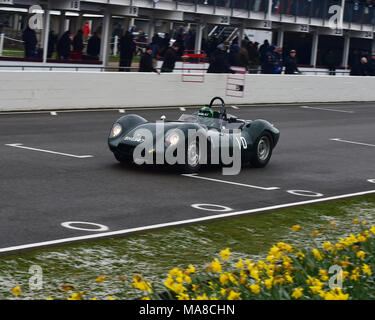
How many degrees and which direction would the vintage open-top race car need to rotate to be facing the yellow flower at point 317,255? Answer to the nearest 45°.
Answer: approximately 45° to its left

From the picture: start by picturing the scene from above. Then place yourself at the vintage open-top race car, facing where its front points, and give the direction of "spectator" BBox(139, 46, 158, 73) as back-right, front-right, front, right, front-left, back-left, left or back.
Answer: back-right

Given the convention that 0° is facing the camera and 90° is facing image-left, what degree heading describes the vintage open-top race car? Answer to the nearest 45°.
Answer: approximately 45°

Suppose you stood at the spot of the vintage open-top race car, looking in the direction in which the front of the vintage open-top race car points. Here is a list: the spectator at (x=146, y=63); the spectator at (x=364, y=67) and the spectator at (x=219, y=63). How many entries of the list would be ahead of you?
0

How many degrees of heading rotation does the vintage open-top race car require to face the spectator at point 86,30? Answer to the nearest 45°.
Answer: approximately 135° to its right

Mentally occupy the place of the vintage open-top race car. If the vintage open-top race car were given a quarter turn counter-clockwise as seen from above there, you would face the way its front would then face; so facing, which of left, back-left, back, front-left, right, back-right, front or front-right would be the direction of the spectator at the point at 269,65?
back-left

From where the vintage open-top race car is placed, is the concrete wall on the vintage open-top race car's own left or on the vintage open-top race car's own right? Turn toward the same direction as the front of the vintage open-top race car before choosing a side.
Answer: on the vintage open-top race car's own right

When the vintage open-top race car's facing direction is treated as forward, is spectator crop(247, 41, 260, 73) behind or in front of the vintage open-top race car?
behind

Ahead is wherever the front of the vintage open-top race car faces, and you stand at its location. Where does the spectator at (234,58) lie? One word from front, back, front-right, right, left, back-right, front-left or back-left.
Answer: back-right

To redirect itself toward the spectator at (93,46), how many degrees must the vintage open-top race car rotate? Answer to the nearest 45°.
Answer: approximately 135° to its right
